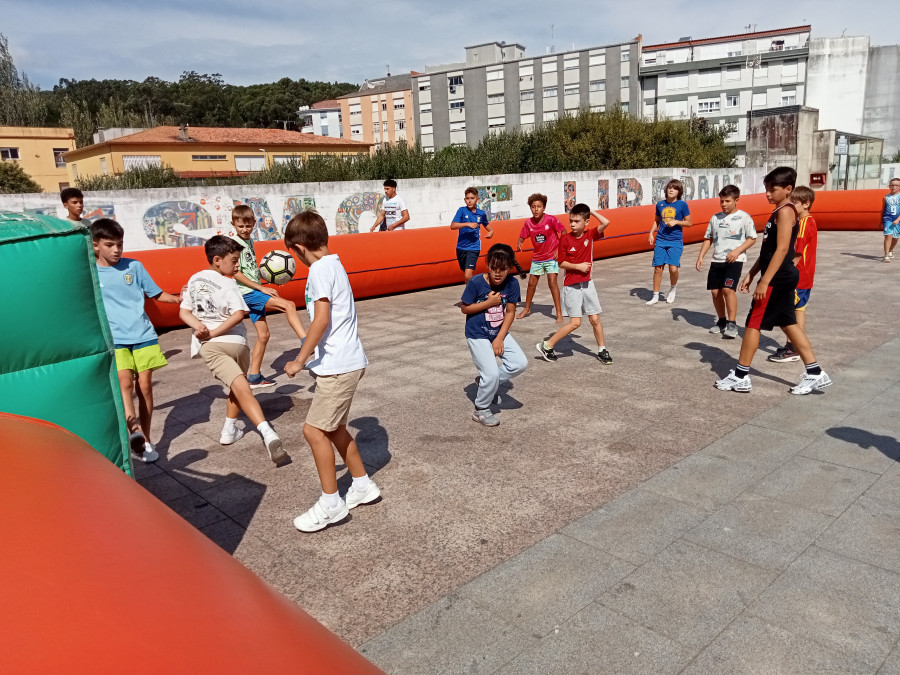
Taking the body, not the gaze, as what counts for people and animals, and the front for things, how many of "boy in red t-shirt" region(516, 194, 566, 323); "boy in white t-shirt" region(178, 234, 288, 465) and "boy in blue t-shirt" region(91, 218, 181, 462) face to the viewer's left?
0

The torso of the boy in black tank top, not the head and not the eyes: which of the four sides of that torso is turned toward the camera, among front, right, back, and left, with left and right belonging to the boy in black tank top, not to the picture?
left

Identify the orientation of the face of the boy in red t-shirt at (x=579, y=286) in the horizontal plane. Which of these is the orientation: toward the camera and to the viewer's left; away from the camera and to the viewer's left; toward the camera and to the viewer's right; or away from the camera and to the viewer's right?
toward the camera and to the viewer's left

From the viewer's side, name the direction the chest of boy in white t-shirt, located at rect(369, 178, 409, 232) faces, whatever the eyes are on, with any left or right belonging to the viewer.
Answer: facing the viewer and to the left of the viewer

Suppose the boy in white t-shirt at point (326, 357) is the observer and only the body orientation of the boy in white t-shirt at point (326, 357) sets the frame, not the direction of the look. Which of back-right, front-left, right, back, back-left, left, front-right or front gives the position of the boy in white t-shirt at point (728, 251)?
back-right

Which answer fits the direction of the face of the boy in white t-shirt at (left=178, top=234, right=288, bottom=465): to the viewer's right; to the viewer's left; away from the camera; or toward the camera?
to the viewer's right

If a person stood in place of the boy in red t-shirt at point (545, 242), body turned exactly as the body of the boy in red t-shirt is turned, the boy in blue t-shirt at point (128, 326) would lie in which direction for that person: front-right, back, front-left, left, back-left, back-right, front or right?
front-right

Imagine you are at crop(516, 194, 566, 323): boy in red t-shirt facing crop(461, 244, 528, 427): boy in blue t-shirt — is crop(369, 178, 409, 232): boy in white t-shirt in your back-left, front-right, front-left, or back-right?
back-right

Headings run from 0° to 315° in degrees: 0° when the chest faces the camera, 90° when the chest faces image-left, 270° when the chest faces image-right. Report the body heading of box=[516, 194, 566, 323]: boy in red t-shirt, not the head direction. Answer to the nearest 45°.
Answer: approximately 0°

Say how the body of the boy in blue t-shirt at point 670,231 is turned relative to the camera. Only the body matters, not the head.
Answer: toward the camera

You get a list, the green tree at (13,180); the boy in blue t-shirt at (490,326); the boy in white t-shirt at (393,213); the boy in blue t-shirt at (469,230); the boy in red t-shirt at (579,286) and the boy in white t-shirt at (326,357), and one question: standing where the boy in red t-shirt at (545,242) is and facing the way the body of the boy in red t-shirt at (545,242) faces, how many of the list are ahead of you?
3
